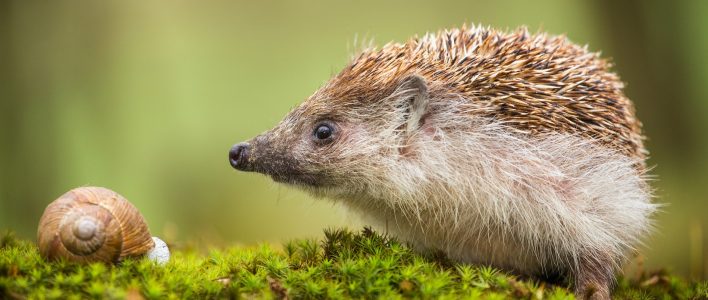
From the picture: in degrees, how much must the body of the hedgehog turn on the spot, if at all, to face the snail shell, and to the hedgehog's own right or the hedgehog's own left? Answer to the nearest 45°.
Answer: approximately 45° to the hedgehog's own left

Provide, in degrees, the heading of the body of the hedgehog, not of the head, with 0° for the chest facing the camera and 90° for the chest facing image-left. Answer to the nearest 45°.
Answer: approximately 90°
